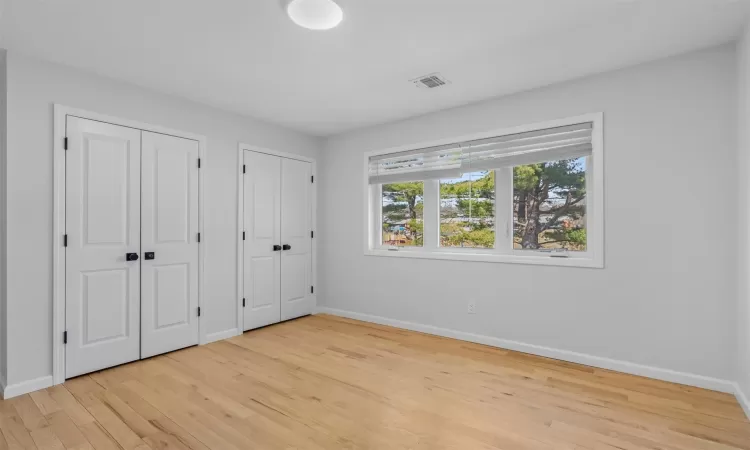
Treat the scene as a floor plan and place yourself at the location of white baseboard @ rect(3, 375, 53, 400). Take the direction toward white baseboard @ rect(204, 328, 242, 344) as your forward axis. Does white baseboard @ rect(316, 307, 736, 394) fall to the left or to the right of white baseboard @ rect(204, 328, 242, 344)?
right

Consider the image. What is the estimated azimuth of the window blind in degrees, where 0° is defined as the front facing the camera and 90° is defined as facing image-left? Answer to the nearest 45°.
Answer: approximately 45°

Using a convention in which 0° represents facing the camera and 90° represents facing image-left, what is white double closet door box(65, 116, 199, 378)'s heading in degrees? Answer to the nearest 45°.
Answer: approximately 315°

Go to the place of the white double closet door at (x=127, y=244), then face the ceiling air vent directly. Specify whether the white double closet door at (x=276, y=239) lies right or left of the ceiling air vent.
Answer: left

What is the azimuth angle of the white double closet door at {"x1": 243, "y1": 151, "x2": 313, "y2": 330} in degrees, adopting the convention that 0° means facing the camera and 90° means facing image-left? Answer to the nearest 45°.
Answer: approximately 315°
